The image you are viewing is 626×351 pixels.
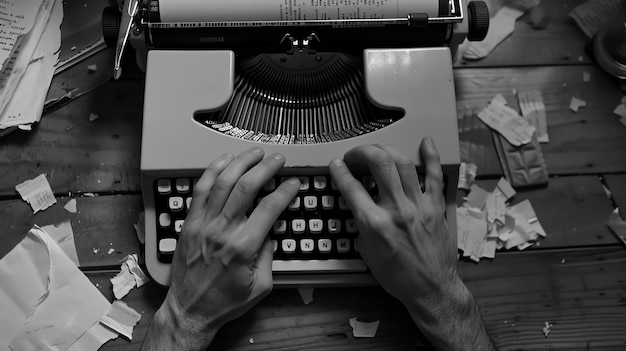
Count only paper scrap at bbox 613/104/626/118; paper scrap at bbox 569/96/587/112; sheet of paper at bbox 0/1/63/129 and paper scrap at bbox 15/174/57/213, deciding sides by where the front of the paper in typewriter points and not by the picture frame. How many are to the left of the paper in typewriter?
2

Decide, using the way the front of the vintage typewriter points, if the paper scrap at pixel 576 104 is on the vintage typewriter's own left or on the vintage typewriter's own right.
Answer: on the vintage typewriter's own left

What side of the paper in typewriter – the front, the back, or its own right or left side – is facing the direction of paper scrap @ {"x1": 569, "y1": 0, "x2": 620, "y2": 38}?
left

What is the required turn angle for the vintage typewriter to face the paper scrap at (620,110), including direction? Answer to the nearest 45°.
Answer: approximately 90° to its left

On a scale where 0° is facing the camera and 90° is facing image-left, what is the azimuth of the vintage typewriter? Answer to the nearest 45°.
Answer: approximately 0°

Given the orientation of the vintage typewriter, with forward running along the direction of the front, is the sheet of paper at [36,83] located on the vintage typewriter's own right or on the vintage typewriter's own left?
on the vintage typewriter's own right

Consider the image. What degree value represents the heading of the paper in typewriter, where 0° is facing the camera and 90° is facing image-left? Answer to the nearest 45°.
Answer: approximately 0°

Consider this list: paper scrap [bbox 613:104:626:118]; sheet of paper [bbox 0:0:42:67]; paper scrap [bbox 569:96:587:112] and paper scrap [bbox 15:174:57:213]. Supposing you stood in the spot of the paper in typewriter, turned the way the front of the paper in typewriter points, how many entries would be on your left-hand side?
2

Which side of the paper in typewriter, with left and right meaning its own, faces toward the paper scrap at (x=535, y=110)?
left

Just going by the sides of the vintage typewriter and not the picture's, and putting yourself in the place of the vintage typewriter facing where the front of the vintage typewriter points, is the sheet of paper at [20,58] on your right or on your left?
on your right

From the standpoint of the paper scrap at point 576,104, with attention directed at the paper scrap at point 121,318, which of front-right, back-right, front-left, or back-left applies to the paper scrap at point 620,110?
back-left
